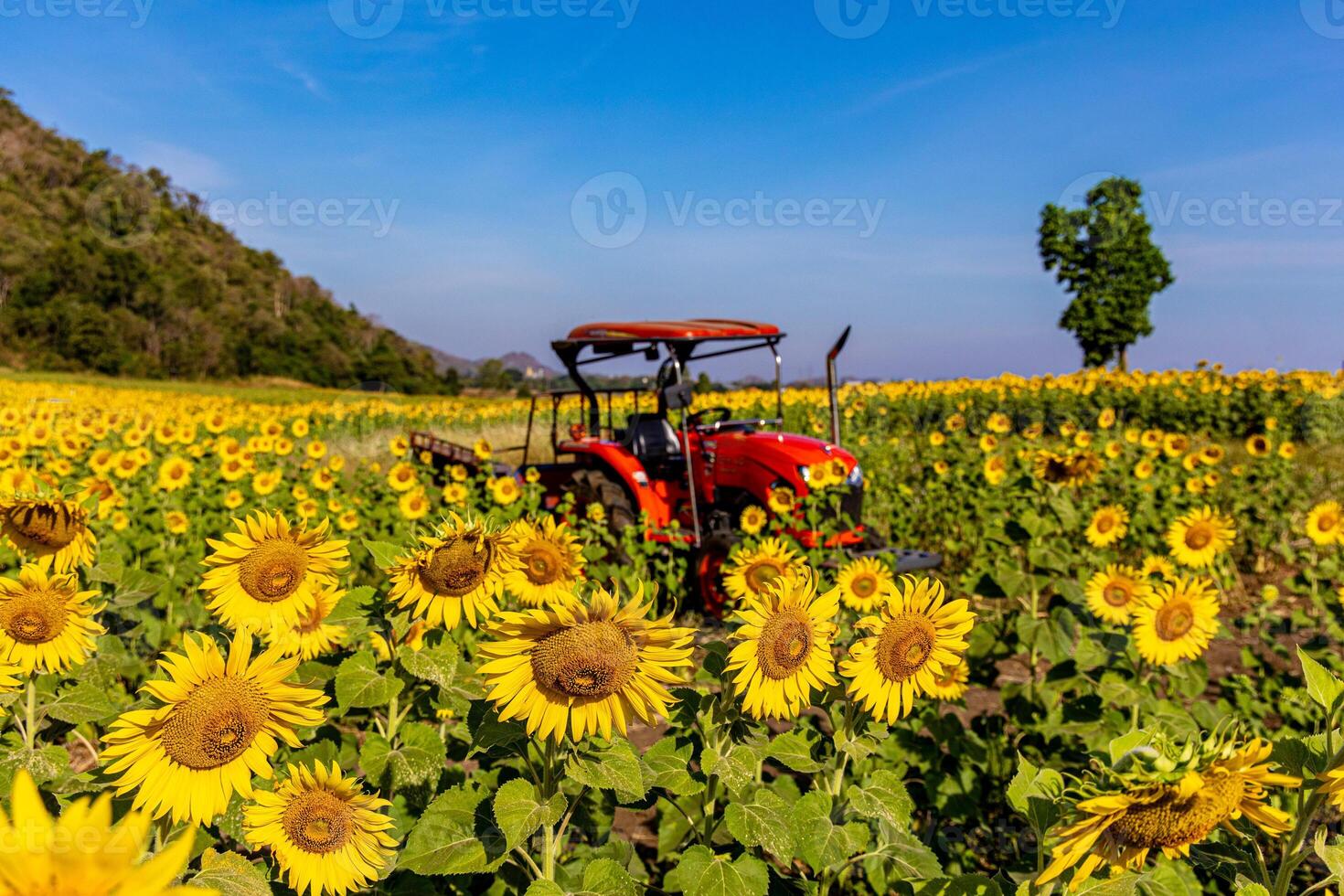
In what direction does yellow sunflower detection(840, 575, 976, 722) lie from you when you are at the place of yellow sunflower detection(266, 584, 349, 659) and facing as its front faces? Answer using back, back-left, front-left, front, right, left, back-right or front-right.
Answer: front-left

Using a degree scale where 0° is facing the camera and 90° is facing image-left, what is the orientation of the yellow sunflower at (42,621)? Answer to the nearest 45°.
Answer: approximately 0°

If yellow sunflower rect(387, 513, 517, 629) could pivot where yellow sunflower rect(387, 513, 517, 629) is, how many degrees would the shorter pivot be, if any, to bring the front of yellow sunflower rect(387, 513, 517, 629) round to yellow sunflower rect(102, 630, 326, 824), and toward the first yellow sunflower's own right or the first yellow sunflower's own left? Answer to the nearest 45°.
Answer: approximately 45° to the first yellow sunflower's own right

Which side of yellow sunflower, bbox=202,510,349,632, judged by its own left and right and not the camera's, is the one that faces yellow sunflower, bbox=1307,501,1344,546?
left

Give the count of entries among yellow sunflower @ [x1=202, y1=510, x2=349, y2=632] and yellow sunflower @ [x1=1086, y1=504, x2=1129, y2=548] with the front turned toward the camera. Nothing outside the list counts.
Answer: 2

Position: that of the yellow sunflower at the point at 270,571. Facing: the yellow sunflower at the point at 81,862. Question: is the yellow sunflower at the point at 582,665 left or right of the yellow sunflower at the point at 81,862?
left

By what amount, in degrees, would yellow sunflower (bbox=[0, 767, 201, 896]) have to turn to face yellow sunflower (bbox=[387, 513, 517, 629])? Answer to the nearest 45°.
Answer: approximately 135° to its left
